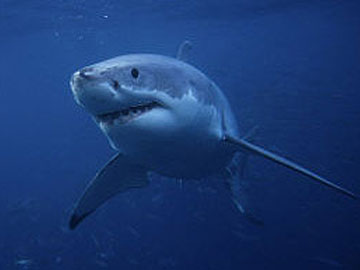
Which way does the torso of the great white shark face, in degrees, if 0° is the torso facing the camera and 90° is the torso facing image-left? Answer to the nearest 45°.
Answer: approximately 45°
